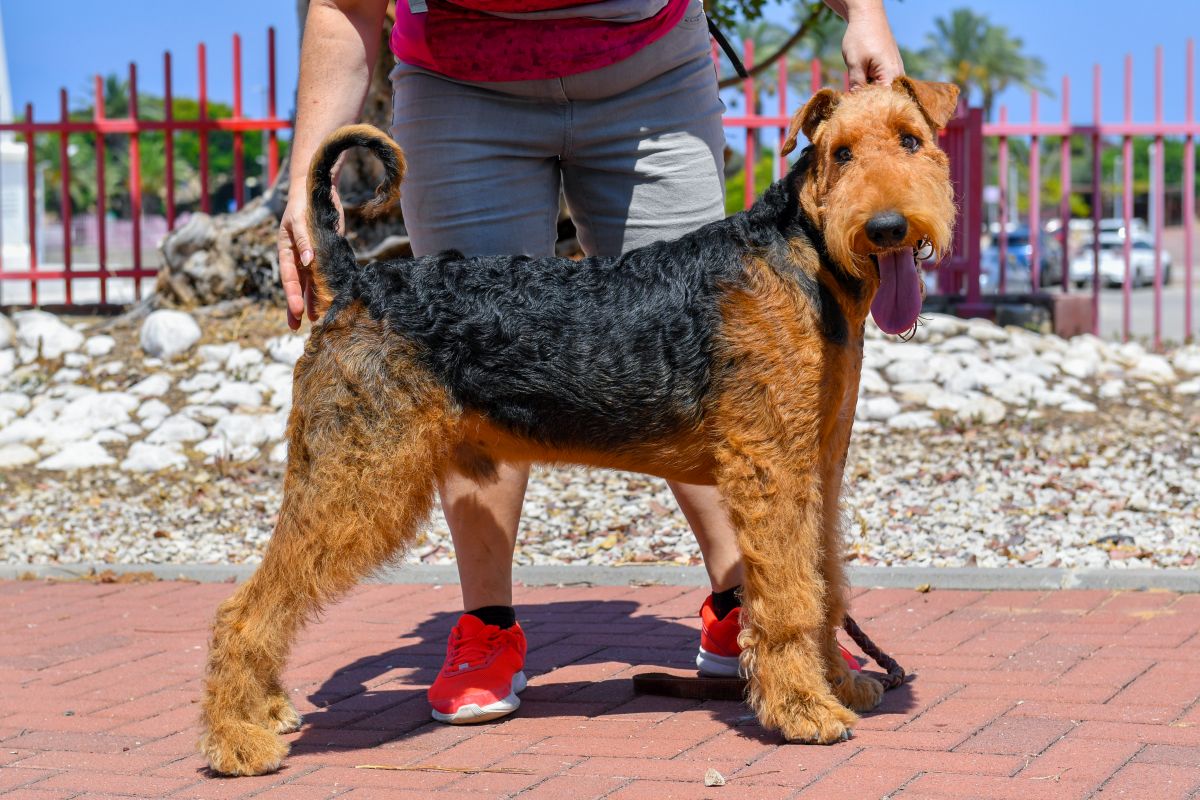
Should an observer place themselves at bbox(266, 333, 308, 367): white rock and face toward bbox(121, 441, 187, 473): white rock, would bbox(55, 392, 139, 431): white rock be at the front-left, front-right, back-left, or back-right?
front-right

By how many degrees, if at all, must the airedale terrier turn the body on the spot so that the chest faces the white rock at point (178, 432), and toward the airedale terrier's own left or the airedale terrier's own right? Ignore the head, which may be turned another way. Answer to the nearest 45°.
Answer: approximately 135° to the airedale terrier's own left

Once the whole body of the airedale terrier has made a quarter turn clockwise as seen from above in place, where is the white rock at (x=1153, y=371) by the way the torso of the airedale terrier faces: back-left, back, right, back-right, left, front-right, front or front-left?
back-left

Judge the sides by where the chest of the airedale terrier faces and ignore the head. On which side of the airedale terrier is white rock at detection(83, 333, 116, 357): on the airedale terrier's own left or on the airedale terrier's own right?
on the airedale terrier's own left

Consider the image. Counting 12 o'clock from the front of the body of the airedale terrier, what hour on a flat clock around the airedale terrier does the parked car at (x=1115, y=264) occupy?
The parked car is roughly at 10 o'clock from the airedale terrier.

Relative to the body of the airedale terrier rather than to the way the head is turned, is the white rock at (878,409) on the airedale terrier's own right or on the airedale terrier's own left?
on the airedale terrier's own left

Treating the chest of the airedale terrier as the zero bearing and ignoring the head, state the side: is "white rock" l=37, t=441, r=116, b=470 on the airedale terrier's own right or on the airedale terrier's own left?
on the airedale terrier's own left

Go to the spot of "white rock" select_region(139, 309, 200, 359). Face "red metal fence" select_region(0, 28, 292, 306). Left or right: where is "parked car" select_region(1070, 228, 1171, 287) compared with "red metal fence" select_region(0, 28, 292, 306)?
right

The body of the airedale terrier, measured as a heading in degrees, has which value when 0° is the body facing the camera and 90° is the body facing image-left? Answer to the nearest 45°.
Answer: approximately 270°

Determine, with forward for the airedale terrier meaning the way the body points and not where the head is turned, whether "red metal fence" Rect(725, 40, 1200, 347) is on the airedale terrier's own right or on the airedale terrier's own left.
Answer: on the airedale terrier's own left

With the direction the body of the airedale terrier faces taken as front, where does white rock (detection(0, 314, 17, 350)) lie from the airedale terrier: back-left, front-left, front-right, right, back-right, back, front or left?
back-left

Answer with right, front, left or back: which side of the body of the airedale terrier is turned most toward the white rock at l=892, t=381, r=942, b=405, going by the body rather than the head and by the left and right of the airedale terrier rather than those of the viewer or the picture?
left

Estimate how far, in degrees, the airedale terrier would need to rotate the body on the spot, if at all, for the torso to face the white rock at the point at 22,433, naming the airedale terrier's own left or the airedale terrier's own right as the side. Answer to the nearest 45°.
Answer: approximately 135° to the airedale terrier's own left

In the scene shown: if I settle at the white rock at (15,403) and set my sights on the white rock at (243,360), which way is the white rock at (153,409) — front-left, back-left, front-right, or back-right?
front-right

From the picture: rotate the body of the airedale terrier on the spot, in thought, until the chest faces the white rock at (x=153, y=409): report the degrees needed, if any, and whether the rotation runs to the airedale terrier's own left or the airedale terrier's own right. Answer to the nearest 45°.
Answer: approximately 135° to the airedale terrier's own left
